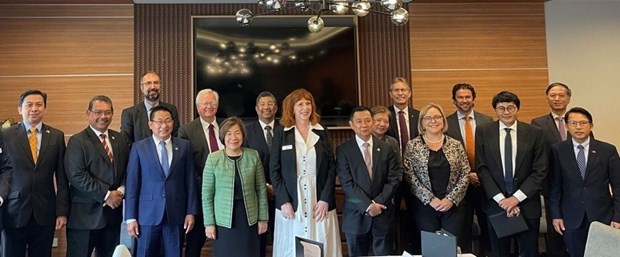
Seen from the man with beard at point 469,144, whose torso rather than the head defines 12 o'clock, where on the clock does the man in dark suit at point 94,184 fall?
The man in dark suit is roughly at 2 o'clock from the man with beard.

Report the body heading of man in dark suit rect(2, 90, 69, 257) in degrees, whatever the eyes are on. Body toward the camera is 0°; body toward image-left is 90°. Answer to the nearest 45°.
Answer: approximately 0°

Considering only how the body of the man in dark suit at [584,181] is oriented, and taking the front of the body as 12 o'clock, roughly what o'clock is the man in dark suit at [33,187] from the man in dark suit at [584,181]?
the man in dark suit at [33,187] is roughly at 2 o'clock from the man in dark suit at [584,181].

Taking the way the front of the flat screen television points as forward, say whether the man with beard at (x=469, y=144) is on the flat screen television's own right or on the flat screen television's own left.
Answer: on the flat screen television's own left

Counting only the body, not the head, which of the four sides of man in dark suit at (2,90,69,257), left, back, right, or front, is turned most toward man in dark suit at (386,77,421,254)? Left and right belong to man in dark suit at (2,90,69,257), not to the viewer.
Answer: left

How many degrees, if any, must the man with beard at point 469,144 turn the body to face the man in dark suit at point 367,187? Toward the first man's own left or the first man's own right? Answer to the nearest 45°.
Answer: approximately 45° to the first man's own right

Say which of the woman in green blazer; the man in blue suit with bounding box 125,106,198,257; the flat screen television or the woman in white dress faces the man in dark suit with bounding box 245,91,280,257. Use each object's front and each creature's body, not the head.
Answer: the flat screen television

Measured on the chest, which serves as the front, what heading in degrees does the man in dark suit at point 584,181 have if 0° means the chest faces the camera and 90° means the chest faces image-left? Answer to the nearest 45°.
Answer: approximately 0°

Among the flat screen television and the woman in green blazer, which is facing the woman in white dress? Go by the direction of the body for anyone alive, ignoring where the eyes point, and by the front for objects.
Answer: the flat screen television
